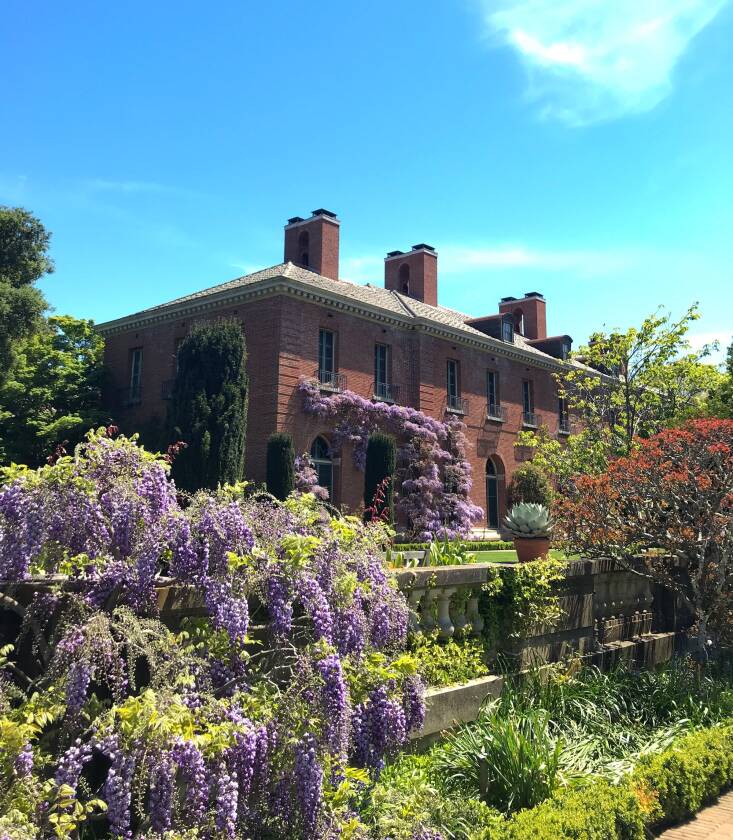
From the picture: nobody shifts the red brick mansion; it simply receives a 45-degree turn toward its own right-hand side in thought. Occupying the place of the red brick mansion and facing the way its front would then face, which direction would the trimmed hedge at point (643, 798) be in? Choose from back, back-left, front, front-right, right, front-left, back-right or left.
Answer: front

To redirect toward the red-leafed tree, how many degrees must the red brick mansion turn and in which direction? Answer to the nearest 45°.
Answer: approximately 45° to its right

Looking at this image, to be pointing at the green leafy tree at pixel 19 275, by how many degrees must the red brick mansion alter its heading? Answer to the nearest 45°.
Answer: approximately 135° to its right

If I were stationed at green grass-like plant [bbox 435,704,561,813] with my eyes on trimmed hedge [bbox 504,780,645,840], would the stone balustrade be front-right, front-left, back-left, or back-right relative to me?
back-left

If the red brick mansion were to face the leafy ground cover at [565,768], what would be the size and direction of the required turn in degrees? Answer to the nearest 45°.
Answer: approximately 45° to its right

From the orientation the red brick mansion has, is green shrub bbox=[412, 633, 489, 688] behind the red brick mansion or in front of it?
in front

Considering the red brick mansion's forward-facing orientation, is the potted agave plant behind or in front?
in front

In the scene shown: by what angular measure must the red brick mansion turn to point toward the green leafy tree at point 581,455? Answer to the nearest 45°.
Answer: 0° — it already faces it

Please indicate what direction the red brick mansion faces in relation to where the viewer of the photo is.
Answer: facing the viewer and to the right of the viewer

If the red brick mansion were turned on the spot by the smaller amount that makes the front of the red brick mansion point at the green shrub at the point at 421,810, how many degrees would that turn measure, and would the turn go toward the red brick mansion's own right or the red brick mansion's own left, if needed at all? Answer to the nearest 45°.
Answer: approximately 45° to the red brick mansion's own right

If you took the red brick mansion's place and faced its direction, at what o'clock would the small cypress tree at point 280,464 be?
The small cypress tree is roughly at 2 o'clock from the red brick mansion.

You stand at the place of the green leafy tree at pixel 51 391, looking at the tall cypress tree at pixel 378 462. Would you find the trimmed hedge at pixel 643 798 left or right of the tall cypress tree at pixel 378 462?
right

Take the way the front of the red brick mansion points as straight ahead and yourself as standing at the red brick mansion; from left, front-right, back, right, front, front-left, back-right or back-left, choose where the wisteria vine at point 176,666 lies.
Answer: front-right

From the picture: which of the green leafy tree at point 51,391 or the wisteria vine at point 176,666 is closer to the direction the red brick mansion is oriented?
the wisteria vine

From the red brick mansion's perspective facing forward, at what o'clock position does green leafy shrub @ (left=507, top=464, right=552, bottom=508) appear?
The green leafy shrub is roughly at 10 o'clock from the red brick mansion.

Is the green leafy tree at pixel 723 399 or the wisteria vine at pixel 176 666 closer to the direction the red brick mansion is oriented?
the green leafy tree

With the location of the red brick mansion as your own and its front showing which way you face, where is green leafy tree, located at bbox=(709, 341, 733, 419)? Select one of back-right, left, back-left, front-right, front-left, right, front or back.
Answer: front

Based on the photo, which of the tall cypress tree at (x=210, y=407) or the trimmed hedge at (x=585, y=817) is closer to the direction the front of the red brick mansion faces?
the trimmed hedge
